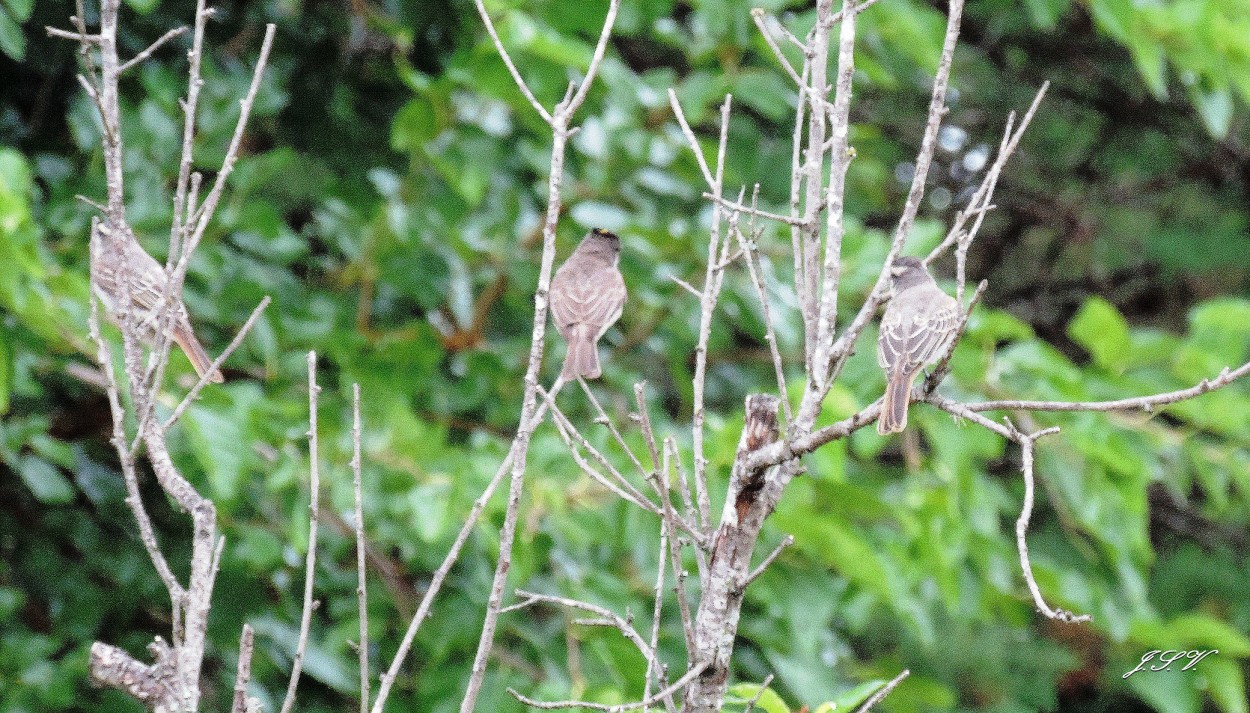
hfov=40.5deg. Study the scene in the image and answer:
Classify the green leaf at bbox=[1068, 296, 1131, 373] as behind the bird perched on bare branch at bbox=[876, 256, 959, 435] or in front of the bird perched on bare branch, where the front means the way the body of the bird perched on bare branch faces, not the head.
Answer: in front

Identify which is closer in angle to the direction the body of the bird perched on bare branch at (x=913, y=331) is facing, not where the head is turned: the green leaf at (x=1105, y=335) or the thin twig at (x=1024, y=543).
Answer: the green leaf

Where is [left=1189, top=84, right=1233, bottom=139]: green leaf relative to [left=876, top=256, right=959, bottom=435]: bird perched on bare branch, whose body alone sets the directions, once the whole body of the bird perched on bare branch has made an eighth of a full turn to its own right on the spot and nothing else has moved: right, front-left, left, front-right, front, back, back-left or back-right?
front

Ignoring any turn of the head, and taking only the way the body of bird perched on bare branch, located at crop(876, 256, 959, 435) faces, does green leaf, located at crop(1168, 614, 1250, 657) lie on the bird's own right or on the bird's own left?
on the bird's own right

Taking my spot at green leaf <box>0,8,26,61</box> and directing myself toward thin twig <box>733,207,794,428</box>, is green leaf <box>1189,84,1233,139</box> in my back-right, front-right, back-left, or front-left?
front-left

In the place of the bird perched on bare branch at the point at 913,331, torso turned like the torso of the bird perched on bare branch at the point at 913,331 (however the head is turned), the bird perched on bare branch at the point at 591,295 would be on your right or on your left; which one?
on your left

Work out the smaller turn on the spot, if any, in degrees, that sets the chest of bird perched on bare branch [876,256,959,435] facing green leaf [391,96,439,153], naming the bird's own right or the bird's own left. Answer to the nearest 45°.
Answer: approximately 90° to the bird's own left

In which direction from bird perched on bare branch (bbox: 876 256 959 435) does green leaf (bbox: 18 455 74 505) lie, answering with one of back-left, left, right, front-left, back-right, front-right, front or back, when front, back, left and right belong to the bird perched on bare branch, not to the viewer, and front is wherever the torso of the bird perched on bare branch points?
left

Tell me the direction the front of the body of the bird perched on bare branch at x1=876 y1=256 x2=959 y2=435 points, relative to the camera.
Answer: away from the camera
